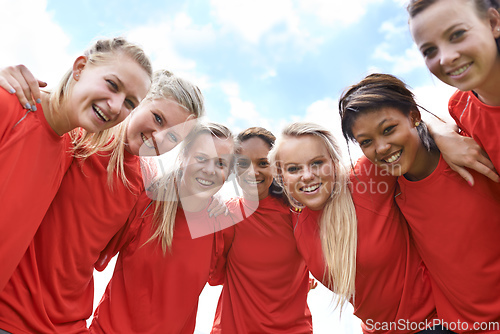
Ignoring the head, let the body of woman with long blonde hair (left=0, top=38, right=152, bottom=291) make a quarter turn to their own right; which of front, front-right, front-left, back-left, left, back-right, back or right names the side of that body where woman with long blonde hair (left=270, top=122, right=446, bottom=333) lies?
back-left

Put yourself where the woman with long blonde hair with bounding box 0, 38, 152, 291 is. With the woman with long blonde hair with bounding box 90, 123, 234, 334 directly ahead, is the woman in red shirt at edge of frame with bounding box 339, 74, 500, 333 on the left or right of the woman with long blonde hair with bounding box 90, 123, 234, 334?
right

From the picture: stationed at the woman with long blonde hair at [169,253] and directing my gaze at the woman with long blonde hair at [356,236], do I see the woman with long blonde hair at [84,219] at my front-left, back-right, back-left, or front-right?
back-right

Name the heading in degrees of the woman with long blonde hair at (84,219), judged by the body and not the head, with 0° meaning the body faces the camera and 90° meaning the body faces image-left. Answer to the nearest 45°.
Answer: approximately 315°

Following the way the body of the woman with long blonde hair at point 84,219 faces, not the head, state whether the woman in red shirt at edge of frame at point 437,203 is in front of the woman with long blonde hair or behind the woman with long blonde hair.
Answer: in front

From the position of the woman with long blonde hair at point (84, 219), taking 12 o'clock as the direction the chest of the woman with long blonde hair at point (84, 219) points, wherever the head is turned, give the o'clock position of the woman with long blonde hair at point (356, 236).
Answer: the woman with long blonde hair at point (356, 236) is roughly at 11 o'clock from the woman with long blonde hair at point (84, 219).

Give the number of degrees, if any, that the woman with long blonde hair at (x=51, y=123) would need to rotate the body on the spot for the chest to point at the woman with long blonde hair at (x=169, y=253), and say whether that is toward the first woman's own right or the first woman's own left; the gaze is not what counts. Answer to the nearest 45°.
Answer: approximately 90° to the first woman's own left

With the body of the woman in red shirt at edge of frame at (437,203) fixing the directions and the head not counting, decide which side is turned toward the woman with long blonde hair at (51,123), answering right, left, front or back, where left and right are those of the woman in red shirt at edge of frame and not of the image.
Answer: front

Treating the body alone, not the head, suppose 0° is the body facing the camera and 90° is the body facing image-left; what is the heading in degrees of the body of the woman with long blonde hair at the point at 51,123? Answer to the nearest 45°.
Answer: approximately 315°

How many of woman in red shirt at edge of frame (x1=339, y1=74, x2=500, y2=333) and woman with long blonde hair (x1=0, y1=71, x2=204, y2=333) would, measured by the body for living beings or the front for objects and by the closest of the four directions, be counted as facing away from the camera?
0

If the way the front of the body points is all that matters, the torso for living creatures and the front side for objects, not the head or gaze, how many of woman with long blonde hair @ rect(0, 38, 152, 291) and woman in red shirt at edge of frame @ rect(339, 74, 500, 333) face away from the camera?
0

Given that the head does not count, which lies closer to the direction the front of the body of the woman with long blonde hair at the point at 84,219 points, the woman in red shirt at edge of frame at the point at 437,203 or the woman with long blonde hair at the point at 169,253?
the woman in red shirt at edge of frame

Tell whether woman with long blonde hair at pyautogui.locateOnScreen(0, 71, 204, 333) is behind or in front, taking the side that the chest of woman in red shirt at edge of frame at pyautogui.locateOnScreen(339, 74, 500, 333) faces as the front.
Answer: in front
